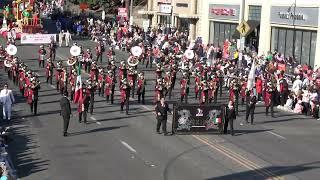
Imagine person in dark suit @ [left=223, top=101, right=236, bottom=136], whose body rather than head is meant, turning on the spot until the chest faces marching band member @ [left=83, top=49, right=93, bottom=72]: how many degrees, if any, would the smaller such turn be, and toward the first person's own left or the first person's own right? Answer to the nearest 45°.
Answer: approximately 135° to the first person's own right

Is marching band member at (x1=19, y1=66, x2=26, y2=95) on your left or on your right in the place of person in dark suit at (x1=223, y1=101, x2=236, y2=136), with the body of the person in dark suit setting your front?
on your right

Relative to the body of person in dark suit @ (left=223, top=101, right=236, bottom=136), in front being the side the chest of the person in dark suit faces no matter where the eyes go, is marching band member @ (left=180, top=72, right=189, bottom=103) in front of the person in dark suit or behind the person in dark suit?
behind

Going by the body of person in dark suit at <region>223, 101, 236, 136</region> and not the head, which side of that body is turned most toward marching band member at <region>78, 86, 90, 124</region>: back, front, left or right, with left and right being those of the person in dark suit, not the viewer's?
right

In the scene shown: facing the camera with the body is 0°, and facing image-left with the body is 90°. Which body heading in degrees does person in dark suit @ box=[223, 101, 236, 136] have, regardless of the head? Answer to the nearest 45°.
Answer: approximately 0°

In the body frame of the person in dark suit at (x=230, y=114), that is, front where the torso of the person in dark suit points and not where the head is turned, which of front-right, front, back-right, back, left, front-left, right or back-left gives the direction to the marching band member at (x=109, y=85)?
back-right

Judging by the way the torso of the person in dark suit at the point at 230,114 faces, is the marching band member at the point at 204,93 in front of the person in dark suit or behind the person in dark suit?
behind

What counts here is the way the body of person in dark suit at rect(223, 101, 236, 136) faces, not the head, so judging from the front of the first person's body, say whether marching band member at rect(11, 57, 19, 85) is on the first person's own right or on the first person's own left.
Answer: on the first person's own right

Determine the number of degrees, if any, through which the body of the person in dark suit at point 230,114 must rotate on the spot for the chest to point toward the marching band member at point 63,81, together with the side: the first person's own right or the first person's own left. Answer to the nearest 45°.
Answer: approximately 135° to the first person's own right
